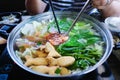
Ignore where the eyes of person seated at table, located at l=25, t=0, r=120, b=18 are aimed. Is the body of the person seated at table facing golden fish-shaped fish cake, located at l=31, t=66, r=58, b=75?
yes

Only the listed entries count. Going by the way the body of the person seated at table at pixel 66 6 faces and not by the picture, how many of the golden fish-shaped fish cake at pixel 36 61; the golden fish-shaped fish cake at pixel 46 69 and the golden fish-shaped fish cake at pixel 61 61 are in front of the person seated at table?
3

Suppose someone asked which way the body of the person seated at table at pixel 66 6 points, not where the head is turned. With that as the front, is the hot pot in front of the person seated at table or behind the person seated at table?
in front

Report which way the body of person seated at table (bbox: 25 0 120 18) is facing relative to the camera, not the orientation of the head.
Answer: toward the camera

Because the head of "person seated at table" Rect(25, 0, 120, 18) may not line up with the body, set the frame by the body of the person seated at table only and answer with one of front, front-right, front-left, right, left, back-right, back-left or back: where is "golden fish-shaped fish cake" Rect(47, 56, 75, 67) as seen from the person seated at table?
front

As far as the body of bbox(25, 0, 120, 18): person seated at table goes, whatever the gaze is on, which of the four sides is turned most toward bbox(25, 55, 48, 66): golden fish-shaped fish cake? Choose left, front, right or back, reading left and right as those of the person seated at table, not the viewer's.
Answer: front
